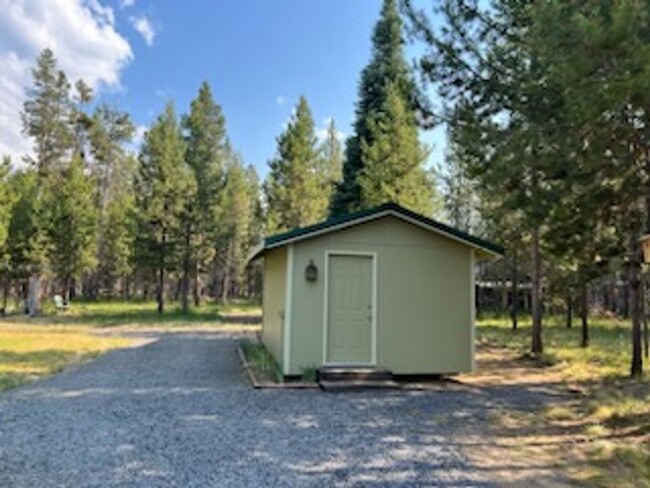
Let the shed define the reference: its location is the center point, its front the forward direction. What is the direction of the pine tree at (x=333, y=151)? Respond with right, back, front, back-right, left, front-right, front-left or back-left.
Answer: back

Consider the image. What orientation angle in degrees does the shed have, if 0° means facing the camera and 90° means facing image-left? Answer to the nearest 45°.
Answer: approximately 0°

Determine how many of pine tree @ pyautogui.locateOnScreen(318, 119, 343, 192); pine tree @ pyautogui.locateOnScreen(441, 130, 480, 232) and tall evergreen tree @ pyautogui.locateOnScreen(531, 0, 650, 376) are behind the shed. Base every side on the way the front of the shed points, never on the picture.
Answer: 2

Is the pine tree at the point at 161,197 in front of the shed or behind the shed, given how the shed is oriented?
behind

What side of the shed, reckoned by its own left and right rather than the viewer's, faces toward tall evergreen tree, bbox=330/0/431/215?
back

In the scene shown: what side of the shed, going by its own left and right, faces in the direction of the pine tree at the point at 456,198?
back

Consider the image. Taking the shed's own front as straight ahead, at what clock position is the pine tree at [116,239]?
The pine tree is roughly at 5 o'clock from the shed.

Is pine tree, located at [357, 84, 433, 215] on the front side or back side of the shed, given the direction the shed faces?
on the back side

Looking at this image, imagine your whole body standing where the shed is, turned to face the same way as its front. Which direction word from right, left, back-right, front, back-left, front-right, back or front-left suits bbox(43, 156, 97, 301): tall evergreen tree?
back-right

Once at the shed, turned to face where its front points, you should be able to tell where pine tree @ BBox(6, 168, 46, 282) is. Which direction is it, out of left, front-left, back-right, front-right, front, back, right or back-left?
back-right

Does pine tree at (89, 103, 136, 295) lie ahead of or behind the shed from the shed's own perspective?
behind
